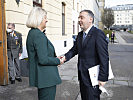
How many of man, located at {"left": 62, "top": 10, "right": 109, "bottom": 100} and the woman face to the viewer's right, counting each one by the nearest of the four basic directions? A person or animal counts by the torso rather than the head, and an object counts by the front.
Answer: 1

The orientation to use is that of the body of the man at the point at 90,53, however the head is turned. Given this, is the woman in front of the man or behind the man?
in front

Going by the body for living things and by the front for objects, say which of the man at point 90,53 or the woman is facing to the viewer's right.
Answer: the woman

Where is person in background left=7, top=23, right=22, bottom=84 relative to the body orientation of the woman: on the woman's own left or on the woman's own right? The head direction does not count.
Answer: on the woman's own left

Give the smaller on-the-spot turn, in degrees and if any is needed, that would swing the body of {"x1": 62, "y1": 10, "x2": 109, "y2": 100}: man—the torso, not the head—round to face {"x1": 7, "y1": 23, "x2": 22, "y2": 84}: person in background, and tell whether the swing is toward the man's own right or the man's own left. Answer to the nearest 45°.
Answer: approximately 90° to the man's own right

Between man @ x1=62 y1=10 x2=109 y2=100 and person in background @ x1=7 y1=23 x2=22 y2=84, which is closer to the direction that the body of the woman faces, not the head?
the man

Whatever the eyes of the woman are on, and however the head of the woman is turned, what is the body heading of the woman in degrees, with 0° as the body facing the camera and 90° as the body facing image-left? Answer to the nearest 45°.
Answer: approximately 270°

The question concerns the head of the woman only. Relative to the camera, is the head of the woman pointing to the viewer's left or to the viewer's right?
to the viewer's right
